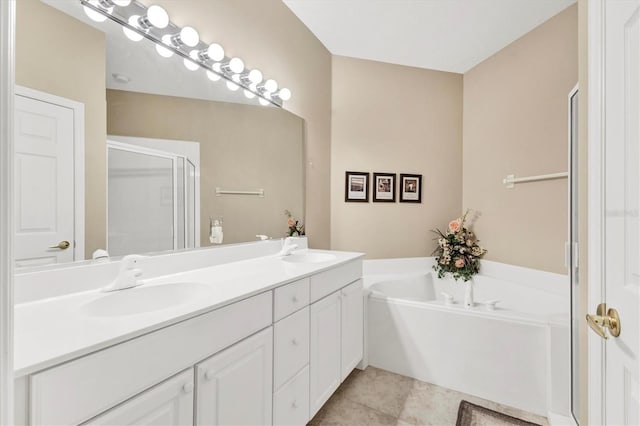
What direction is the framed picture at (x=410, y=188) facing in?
toward the camera

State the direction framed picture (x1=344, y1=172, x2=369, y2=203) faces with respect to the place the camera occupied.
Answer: facing the viewer

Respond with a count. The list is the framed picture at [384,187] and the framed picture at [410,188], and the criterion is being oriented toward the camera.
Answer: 2

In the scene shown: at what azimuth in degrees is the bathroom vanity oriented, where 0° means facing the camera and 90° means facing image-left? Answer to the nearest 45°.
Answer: approximately 315°

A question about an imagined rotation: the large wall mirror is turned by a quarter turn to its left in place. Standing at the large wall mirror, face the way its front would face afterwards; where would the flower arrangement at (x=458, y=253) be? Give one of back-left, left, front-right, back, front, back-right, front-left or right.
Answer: front-right

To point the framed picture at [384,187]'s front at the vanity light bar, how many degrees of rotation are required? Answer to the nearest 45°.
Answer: approximately 45° to its right

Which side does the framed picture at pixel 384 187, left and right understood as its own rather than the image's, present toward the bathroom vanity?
front

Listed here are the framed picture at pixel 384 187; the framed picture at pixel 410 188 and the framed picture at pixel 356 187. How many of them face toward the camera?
3

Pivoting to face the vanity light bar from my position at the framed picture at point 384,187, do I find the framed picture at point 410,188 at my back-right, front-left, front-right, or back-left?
back-left

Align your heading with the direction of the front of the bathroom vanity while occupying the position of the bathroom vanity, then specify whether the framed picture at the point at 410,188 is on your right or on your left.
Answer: on your left

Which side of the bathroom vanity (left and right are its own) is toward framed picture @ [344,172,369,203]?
left

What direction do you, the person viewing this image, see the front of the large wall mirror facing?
facing the viewer and to the right of the viewer

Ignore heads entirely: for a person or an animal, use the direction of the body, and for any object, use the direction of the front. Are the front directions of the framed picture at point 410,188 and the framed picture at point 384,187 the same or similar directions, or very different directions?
same or similar directions
